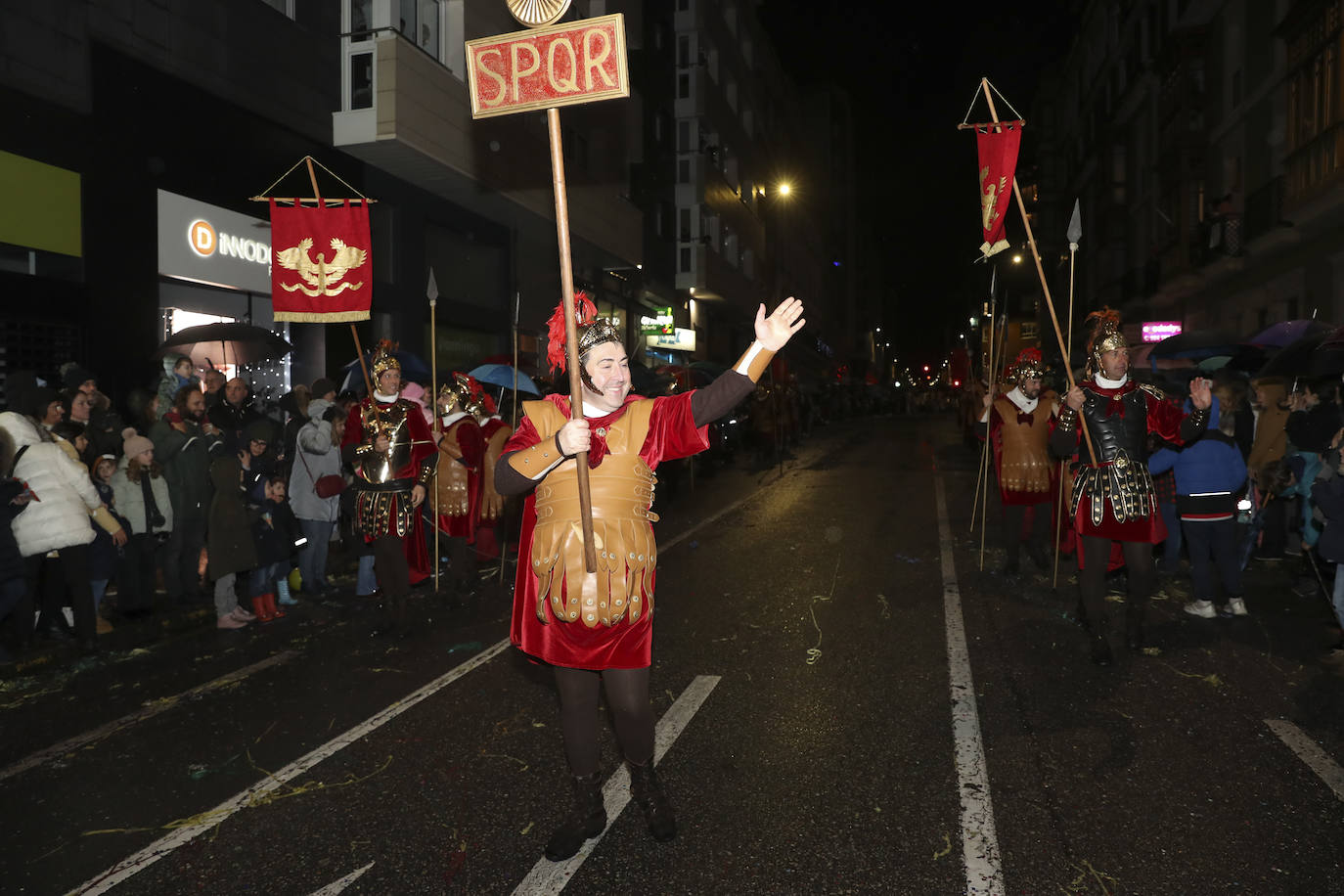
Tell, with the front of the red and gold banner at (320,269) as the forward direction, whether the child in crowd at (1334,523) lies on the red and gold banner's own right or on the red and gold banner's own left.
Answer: on the red and gold banner's own left

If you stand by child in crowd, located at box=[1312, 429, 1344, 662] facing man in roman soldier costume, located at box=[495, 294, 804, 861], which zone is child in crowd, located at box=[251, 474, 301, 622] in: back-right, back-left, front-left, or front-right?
front-right

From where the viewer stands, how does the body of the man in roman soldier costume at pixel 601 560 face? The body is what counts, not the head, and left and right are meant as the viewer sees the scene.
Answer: facing the viewer

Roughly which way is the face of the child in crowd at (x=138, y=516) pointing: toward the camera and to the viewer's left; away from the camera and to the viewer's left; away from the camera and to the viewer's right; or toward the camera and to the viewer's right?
toward the camera and to the viewer's right

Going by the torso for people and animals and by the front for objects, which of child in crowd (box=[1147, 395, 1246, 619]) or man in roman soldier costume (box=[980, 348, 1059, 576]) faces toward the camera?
the man in roman soldier costume

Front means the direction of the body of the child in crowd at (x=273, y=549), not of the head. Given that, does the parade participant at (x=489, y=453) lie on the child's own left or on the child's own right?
on the child's own left

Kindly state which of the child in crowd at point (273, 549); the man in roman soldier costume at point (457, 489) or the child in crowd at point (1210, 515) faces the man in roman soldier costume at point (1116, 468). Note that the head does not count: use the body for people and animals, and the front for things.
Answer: the child in crowd at point (273, 549)

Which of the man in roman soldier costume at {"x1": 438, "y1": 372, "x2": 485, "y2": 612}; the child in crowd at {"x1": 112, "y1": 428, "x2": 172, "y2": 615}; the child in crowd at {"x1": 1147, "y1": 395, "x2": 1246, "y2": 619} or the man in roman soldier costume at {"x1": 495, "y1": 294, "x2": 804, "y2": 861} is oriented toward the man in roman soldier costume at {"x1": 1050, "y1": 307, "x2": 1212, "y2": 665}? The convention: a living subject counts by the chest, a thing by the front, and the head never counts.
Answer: the child in crowd at {"x1": 112, "y1": 428, "x2": 172, "y2": 615}

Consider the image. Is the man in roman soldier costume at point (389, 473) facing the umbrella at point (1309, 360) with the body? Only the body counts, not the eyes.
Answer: no

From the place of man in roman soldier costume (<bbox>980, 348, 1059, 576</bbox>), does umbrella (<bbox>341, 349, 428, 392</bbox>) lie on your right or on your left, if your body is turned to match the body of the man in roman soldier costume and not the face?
on your right

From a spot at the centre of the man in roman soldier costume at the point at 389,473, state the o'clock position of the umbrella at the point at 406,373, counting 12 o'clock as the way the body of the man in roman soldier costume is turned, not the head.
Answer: The umbrella is roughly at 6 o'clock from the man in roman soldier costume.

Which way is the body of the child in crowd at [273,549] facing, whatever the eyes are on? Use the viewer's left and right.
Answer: facing the viewer and to the right of the viewer

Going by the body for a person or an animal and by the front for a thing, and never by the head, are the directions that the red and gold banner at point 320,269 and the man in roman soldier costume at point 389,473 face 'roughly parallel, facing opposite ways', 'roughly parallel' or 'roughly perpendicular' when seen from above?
roughly parallel

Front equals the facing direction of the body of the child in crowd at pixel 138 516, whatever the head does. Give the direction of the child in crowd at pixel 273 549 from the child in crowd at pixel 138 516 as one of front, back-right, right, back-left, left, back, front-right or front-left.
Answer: front-left

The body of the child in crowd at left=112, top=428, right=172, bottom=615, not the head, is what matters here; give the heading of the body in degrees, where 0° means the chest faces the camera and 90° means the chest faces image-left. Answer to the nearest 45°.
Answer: approximately 315°

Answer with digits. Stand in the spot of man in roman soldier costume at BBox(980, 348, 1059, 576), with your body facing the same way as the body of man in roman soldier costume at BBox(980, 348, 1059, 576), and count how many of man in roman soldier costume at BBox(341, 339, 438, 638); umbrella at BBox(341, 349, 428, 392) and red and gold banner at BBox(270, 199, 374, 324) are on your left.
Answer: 0

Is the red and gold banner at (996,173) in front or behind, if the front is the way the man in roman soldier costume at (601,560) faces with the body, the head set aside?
behind

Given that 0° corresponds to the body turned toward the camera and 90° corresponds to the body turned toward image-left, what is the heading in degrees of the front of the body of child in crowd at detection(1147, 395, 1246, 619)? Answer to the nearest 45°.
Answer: approximately 180°

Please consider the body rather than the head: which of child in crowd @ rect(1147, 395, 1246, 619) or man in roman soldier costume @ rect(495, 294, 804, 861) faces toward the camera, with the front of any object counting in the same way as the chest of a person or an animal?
the man in roman soldier costume
